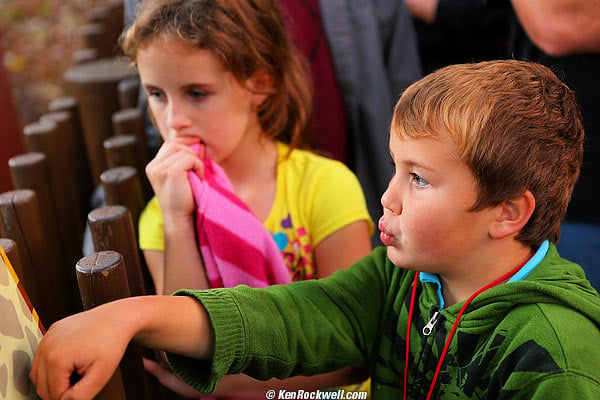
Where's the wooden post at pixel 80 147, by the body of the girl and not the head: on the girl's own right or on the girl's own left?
on the girl's own right

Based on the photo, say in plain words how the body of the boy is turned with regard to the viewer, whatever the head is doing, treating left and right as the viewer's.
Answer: facing the viewer and to the left of the viewer

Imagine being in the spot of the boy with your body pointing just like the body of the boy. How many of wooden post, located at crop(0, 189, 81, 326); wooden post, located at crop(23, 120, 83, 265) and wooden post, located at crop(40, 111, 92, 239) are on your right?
3

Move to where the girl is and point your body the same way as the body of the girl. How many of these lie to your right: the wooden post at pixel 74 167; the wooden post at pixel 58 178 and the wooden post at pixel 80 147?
3

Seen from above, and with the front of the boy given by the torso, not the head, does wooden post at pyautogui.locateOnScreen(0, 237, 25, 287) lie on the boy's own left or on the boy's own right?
on the boy's own right

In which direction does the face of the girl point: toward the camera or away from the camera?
toward the camera

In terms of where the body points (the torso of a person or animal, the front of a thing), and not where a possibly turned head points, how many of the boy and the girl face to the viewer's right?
0

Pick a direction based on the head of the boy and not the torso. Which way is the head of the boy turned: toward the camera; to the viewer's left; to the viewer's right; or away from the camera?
to the viewer's left

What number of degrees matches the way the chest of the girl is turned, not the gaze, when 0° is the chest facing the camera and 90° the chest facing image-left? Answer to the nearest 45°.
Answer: approximately 45°

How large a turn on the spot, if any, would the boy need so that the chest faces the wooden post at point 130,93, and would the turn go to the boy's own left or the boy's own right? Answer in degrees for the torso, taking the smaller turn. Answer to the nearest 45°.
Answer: approximately 90° to the boy's own right

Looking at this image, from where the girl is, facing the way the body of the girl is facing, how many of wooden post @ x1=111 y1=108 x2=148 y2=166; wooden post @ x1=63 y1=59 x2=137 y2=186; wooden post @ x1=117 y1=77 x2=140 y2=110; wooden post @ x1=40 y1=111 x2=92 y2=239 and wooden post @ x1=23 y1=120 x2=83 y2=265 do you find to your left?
0

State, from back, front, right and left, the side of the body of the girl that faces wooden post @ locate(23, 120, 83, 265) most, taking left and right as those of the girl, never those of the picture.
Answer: right

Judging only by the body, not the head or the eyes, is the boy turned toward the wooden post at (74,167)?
no
